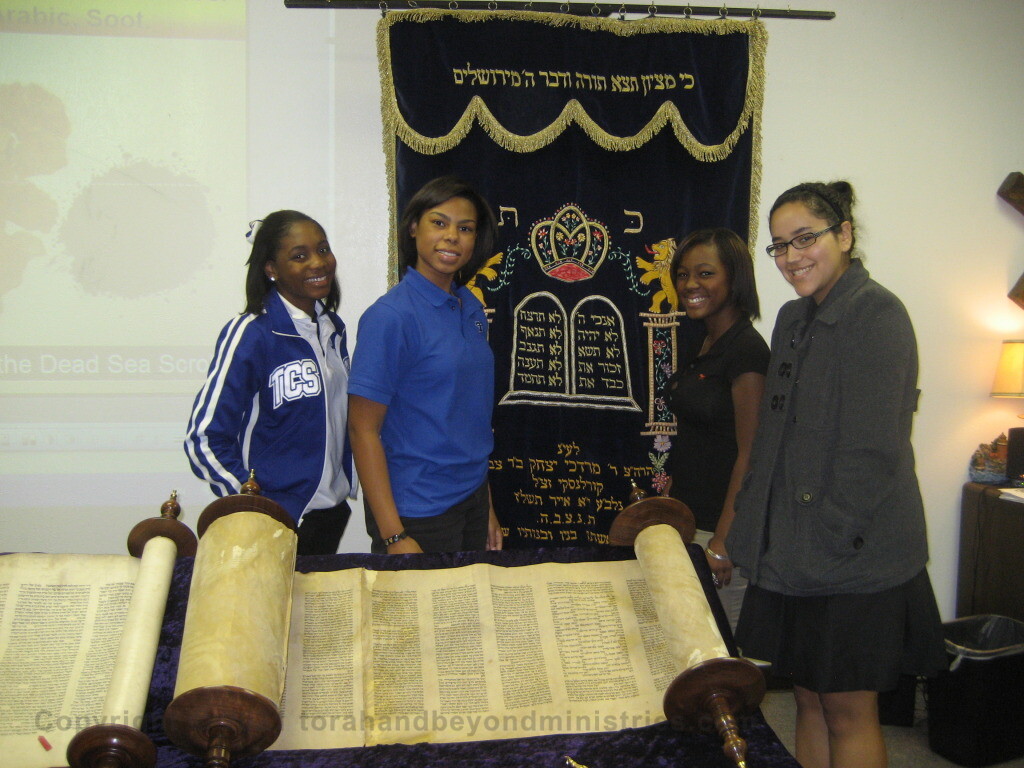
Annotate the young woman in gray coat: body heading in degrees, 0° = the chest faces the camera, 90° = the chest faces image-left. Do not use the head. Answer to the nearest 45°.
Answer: approximately 45°

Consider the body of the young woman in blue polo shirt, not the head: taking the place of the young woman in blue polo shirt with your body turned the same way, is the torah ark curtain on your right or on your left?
on your left

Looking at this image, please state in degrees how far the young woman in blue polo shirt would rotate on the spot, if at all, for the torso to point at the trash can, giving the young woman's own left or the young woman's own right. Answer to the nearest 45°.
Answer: approximately 45° to the young woman's own left

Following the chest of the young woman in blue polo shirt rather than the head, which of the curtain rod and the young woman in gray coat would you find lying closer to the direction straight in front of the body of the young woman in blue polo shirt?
the young woman in gray coat

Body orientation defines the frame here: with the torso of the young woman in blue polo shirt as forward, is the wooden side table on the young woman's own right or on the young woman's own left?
on the young woman's own left

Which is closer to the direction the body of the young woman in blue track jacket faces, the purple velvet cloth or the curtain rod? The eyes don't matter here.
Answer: the purple velvet cloth
